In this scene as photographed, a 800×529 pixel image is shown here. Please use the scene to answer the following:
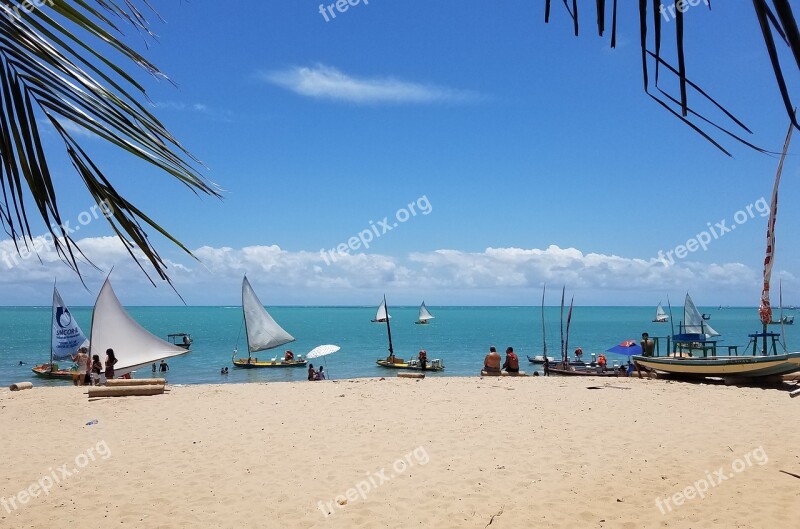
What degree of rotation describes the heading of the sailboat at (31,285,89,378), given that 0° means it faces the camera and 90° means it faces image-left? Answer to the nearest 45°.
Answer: approximately 90°

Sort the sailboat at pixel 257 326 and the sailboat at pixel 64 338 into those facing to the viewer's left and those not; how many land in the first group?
2

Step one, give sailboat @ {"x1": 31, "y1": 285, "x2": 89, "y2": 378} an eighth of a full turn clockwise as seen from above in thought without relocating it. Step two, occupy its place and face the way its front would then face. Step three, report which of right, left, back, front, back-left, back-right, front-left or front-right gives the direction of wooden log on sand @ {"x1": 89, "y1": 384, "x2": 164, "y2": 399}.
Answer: back-left

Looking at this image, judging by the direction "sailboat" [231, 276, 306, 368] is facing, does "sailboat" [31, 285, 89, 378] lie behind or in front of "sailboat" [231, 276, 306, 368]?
in front

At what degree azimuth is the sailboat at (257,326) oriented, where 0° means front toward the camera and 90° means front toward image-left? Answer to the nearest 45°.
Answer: approximately 90°

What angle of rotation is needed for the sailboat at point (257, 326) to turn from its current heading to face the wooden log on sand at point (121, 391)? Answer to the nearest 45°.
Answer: approximately 90° to its left

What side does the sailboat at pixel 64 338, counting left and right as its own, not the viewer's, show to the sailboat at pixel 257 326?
back
